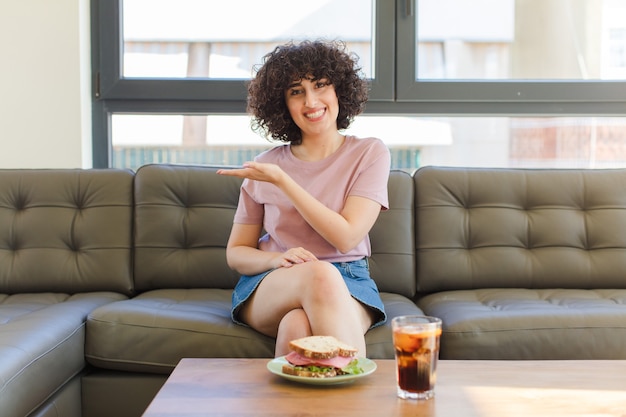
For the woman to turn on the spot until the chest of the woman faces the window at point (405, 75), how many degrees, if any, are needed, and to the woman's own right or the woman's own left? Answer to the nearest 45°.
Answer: approximately 180°

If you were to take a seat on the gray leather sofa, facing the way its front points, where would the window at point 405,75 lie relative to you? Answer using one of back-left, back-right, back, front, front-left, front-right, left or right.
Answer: back

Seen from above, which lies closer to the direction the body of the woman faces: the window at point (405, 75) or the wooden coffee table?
the wooden coffee table

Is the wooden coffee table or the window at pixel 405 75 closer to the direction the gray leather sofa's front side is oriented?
the wooden coffee table

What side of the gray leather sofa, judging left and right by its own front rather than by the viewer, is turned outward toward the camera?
front

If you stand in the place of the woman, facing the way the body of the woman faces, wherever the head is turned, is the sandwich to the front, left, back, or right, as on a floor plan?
front

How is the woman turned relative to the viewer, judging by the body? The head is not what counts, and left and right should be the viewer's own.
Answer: facing the viewer

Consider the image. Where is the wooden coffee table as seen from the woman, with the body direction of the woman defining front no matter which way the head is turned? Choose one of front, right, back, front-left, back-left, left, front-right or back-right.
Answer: front

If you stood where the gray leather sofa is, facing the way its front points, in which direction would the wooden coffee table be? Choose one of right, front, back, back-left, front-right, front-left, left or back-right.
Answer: front
